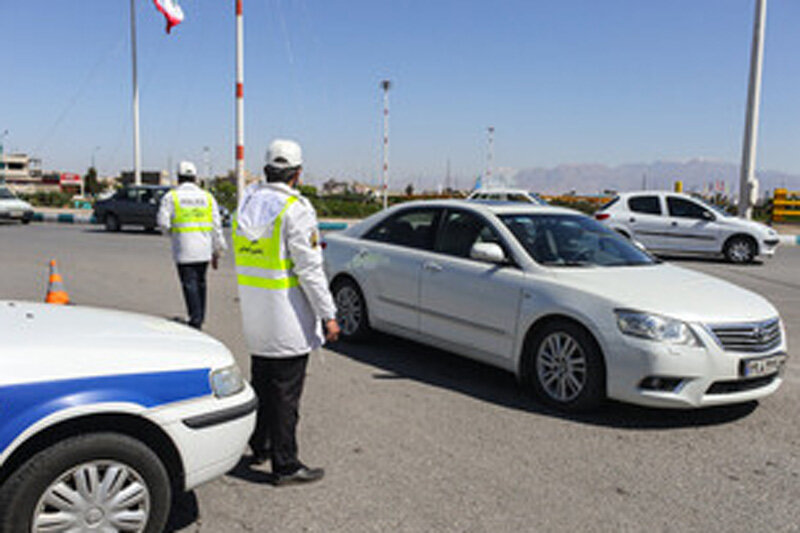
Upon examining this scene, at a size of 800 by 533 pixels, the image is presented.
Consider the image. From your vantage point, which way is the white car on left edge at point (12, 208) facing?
to the viewer's right

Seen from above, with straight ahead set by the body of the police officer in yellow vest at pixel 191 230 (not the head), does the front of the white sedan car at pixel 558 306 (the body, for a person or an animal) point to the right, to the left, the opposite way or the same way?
the opposite way

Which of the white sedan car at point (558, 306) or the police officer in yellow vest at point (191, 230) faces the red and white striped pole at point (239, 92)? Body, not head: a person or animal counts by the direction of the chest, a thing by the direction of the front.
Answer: the police officer in yellow vest

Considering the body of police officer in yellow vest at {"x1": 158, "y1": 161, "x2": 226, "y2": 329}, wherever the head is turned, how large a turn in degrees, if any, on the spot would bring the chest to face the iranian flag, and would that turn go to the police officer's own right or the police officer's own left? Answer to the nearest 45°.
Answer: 0° — they already face it

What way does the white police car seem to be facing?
to the viewer's right

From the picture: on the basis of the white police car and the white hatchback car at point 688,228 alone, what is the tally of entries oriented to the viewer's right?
2

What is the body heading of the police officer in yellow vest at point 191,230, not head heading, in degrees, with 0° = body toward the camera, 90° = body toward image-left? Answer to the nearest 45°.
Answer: approximately 180°

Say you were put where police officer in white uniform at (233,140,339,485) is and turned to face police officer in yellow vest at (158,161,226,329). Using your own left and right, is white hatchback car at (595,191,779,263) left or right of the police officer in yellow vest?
right

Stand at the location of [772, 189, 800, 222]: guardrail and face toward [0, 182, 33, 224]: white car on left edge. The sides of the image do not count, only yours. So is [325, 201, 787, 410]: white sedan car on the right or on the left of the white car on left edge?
left

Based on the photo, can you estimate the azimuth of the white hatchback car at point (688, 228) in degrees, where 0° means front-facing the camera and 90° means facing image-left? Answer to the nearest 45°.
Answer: approximately 270°

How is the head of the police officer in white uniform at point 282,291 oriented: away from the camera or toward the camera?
away from the camera

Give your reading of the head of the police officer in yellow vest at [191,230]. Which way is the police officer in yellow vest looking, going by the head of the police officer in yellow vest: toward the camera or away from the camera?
away from the camera
